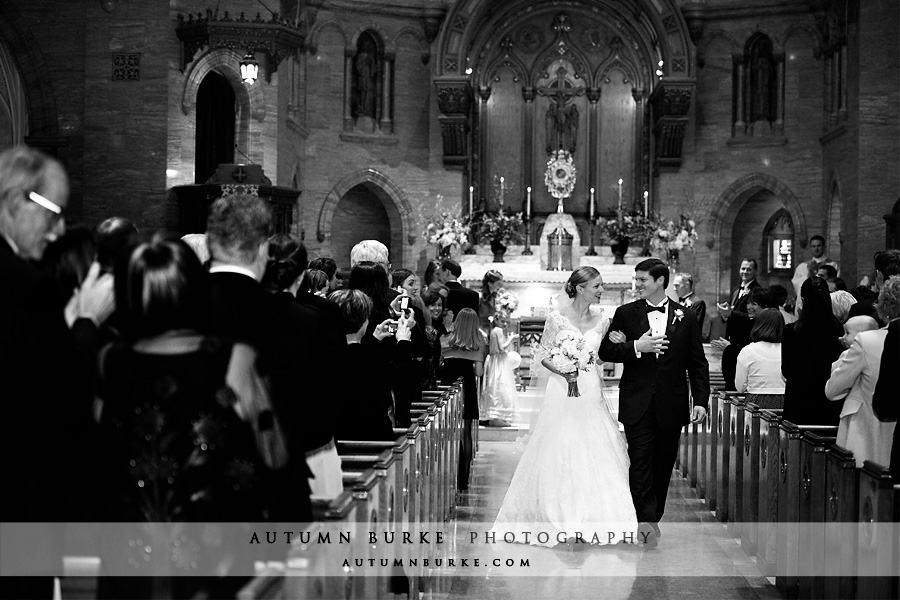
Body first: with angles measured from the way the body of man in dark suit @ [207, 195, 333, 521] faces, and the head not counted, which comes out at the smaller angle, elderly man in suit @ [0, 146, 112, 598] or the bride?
the bride

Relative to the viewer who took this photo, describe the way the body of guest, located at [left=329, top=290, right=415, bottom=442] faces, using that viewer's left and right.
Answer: facing away from the viewer and to the right of the viewer

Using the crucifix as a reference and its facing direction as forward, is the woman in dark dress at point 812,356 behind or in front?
in front

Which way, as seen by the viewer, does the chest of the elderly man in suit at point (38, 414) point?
to the viewer's right

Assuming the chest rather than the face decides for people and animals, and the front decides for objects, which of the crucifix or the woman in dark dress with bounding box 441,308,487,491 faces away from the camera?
the woman in dark dress

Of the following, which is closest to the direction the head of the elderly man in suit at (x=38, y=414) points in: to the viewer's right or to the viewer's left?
to the viewer's right

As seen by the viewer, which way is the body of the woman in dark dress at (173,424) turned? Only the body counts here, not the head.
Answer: away from the camera

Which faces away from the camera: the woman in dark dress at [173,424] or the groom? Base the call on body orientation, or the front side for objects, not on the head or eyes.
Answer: the woman in dark dress

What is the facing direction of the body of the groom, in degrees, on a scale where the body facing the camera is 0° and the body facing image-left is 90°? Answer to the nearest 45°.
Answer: approximately 0°

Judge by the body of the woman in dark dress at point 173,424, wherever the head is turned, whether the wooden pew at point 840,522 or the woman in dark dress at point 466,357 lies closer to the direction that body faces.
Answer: the woman in dark dress

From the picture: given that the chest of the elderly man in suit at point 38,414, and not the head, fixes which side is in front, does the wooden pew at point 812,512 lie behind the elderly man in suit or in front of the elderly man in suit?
in front

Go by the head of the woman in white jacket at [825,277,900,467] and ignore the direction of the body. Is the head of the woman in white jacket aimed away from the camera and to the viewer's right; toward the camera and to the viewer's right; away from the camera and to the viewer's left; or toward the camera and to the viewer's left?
away from the camera and to the viewer's left

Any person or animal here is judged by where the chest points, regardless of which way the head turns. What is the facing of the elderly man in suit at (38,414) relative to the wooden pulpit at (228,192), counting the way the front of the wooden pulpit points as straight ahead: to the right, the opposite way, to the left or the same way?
to the left
